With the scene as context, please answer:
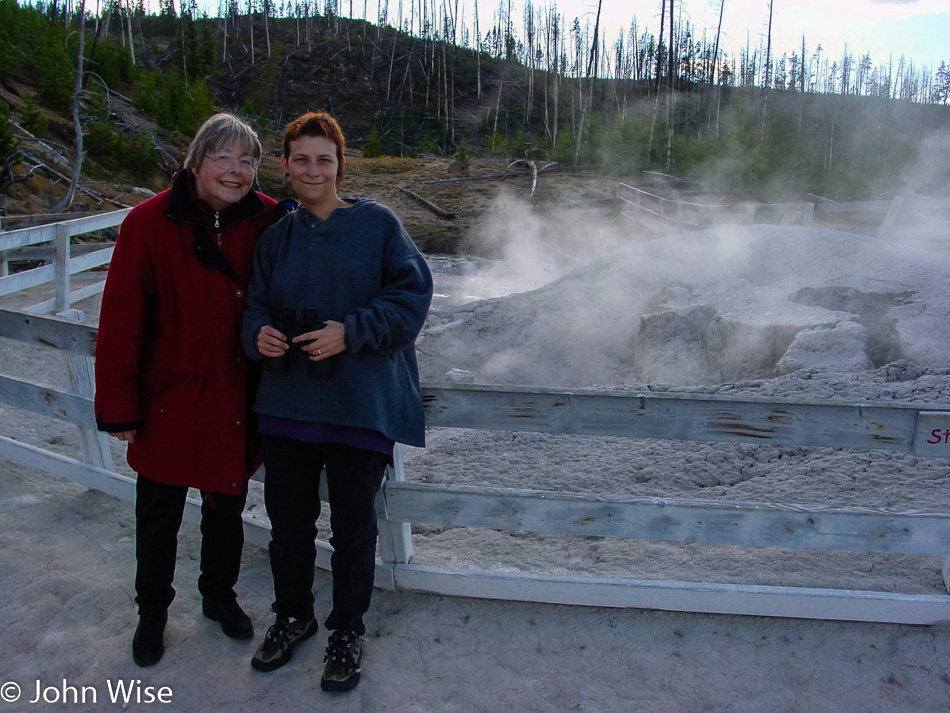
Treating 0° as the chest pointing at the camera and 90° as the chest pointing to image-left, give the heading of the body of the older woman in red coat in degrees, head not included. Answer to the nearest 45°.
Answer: approximately 315°

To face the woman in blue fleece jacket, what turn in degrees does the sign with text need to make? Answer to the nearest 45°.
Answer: approximately 45° to its right

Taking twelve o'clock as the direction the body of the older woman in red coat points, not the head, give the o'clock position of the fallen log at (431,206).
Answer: The fallen log is roughly at 8 o'clock from the older woman in red coat.

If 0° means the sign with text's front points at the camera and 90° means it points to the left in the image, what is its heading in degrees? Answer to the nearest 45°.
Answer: approximately 0°
